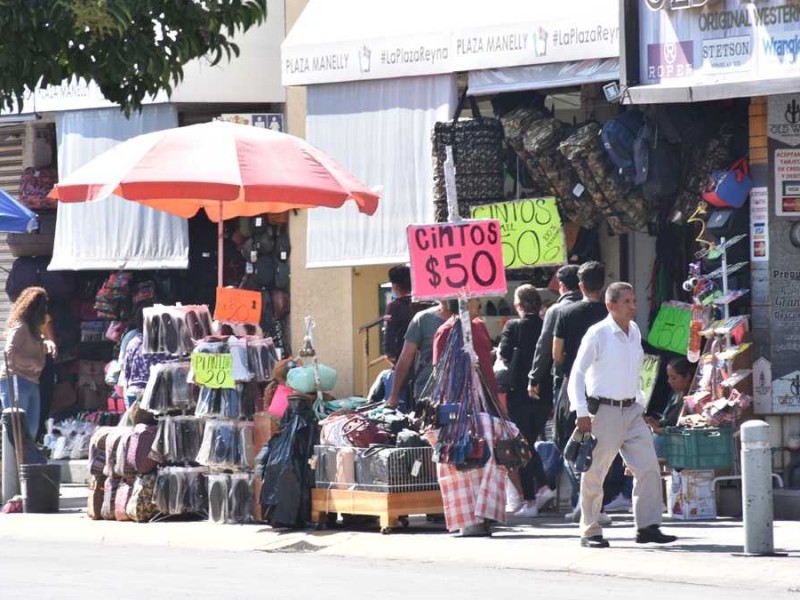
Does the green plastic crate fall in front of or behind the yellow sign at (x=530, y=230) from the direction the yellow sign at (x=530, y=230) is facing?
in front

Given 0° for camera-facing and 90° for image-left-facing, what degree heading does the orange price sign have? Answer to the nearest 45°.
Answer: approximately 0°

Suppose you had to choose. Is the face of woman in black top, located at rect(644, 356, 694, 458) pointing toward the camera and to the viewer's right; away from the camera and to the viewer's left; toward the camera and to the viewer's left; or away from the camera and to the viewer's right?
toward the camera and to the viewer's left

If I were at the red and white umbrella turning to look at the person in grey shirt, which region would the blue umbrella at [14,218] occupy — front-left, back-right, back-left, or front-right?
back-left
